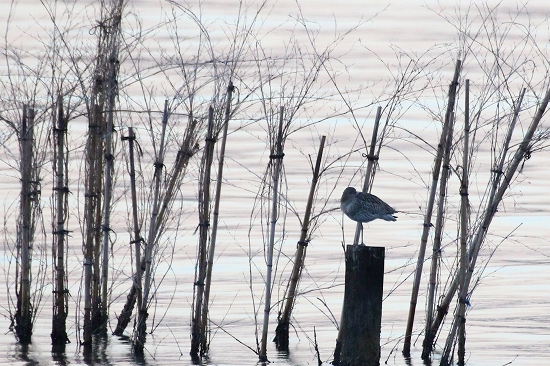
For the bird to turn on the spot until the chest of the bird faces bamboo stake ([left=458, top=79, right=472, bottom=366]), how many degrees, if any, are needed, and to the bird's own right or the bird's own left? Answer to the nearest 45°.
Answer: approximately 180°

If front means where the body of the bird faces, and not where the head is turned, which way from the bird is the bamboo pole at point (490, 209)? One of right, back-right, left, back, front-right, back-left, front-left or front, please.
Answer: back

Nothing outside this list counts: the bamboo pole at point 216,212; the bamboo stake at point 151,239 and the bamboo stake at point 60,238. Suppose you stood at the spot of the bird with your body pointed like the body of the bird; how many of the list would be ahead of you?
3

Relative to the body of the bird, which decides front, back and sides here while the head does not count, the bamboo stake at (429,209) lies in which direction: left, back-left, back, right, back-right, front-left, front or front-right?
back-right

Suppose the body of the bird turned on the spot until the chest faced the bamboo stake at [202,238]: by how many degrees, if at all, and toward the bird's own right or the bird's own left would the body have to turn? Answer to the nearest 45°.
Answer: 0° — it already faces it

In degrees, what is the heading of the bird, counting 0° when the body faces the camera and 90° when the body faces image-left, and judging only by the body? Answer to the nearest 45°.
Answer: approximately 90°

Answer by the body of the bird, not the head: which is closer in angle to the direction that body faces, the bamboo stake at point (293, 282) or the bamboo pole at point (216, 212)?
the bamboo pole

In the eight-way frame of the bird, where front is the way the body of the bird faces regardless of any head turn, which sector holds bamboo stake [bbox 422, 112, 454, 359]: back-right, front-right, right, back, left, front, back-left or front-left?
back-right

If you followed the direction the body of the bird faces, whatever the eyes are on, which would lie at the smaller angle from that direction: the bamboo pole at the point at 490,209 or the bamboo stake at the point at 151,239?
the bamboo stake
